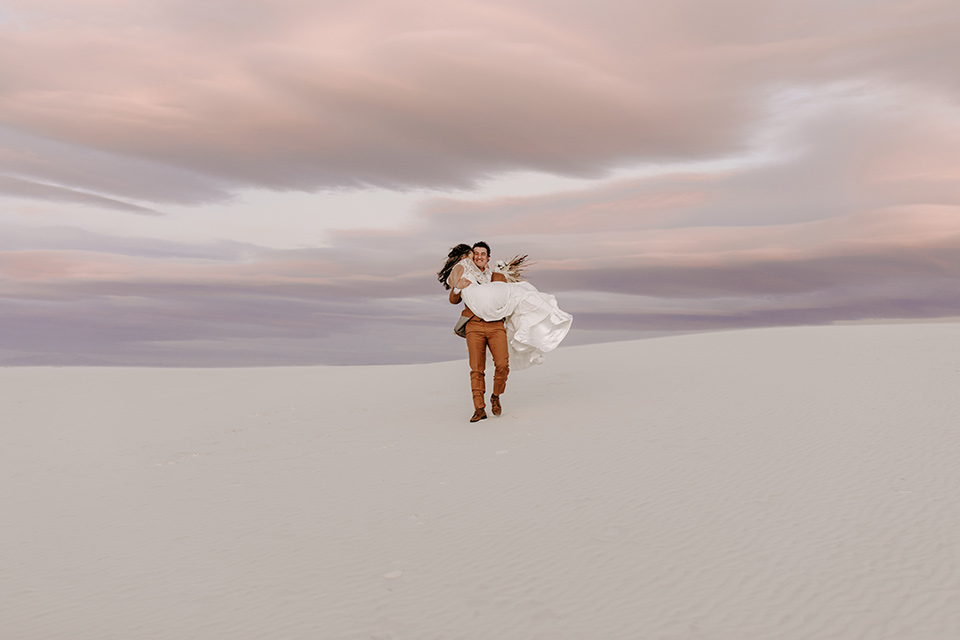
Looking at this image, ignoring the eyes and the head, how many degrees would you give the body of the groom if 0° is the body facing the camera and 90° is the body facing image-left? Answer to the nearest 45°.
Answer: approximately 0°
